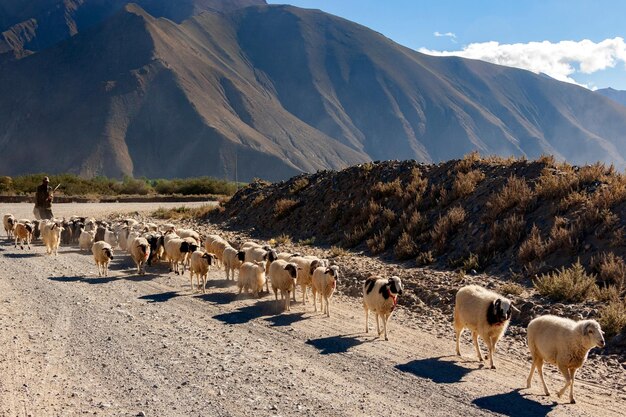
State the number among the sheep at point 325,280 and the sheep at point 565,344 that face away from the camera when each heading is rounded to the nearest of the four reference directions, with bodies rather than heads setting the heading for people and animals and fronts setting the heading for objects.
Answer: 0

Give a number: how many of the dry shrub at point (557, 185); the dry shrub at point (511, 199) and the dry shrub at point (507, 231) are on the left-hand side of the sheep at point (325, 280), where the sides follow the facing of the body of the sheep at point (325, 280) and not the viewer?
3

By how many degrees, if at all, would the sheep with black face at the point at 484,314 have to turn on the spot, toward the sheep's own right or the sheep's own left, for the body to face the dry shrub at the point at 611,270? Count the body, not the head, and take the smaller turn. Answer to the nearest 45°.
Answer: approximately 90° to the sheep's own left

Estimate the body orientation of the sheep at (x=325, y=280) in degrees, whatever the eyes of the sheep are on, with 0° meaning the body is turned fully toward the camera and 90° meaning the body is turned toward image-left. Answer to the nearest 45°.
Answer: approximately 315°

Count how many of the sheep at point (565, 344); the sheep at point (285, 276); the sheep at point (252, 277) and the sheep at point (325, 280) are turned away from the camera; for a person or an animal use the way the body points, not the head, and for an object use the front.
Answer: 0

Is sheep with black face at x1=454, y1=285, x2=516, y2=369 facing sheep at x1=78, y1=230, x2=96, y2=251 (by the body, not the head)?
no

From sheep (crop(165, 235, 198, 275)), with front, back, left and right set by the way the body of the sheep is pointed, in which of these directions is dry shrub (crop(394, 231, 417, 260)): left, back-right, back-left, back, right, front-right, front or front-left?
front-left

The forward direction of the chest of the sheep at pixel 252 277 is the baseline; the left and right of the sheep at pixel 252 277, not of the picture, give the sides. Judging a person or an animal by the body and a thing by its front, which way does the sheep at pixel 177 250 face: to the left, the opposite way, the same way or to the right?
the same way

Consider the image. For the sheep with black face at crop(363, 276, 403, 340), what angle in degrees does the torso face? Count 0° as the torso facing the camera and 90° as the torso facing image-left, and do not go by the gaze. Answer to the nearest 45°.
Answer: approximately 315°

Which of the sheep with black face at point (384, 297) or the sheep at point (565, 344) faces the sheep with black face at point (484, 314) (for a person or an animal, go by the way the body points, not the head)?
the sheep with black face at point (384, 297)

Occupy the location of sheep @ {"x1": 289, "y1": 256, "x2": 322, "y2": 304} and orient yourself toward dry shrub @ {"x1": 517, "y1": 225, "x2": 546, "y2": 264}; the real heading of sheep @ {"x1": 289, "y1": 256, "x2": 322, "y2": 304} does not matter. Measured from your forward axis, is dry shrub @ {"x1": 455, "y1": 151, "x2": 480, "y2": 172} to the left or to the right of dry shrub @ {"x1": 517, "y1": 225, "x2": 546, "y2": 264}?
left

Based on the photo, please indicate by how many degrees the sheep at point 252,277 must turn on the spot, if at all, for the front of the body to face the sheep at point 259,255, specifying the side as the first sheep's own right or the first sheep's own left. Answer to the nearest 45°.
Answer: approximately 135° to the first sheep's own left

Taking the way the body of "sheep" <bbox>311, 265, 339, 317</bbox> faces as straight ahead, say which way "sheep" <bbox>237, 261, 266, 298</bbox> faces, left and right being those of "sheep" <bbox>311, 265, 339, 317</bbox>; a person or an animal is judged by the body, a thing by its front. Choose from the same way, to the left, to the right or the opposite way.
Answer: the same way
